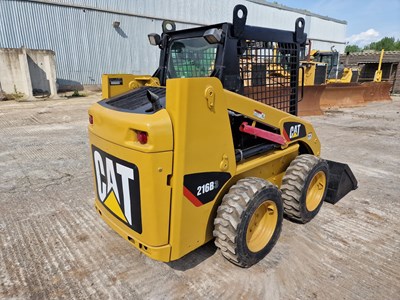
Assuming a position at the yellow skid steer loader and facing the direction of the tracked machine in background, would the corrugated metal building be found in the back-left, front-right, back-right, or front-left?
front-left

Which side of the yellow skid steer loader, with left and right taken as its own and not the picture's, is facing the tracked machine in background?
front

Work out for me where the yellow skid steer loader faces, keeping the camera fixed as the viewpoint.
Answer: facing away from the viewer and to the right of the viewer

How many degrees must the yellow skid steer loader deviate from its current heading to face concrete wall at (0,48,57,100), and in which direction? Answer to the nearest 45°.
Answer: approximately 90° to its left

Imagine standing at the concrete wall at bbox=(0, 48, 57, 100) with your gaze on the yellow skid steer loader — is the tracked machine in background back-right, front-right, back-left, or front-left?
front-left

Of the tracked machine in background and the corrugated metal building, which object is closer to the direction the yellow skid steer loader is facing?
the tracked machine in background

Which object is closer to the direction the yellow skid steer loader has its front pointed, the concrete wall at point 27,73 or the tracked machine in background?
the tracked machine in background

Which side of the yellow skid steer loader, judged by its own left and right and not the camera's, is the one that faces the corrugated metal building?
left
